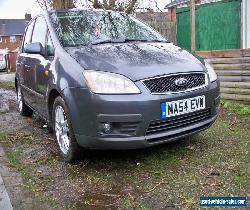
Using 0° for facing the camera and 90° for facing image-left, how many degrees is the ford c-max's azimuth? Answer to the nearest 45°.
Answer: approximately 315°
